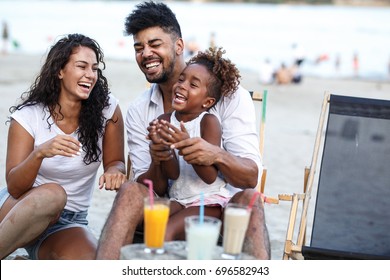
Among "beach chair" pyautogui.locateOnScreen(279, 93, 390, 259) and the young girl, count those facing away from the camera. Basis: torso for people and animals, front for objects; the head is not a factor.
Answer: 0

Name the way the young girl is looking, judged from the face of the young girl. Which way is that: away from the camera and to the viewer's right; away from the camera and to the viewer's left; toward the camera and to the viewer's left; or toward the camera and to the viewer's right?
toward the camera and to the viewer's left

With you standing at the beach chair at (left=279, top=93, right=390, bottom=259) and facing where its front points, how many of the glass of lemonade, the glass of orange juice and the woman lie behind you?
0

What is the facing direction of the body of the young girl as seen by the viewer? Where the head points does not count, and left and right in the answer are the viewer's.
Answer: facing the viewer and to the left of the viewer

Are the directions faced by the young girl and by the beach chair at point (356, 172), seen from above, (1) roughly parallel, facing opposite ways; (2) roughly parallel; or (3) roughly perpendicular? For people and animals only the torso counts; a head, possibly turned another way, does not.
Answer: roughly parallel

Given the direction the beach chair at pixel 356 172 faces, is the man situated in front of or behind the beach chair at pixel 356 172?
in front

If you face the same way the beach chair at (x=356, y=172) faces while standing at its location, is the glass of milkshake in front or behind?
in front

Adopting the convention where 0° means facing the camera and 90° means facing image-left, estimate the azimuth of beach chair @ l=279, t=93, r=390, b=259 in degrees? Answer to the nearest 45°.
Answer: approximately 45°

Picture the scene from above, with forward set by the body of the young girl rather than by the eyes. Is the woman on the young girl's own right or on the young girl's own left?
on the young girl's own right

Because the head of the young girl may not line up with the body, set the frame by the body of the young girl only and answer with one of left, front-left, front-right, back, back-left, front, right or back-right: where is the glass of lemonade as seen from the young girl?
front-left

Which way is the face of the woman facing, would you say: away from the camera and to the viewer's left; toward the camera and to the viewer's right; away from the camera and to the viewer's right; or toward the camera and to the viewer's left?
toward the camera and to the viewer's right

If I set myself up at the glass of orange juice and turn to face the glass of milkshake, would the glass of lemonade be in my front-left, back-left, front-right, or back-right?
front-right
